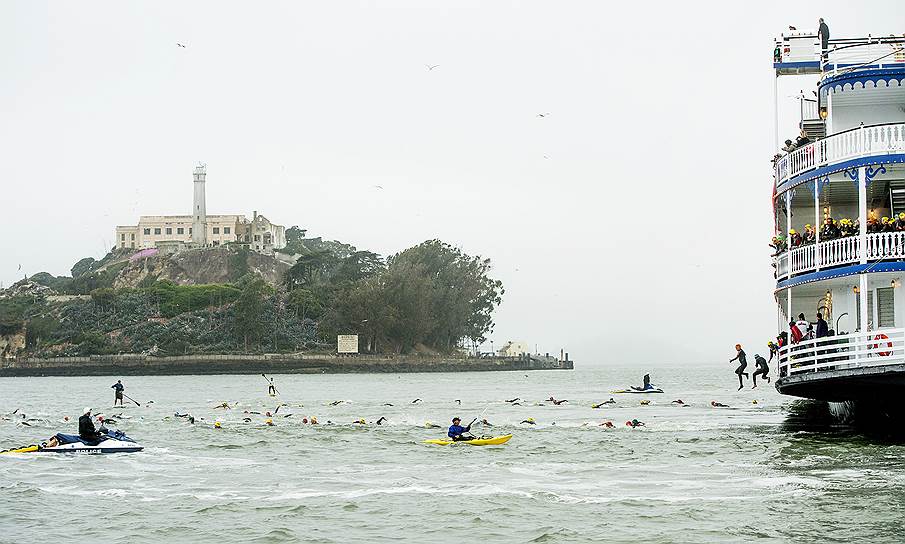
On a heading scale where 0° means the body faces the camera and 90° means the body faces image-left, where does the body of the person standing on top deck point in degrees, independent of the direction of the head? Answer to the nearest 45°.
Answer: approximately 90°

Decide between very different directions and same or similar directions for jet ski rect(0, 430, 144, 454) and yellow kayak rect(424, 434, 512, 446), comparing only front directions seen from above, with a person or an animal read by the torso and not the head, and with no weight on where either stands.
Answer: same or similar directions

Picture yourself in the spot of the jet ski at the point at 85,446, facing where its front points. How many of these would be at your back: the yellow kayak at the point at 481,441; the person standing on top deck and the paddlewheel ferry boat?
0

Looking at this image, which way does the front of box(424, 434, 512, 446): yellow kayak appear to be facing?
to the viewer's right

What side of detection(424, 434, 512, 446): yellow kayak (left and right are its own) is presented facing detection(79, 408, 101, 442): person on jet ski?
back

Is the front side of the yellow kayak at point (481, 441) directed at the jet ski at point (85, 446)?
no

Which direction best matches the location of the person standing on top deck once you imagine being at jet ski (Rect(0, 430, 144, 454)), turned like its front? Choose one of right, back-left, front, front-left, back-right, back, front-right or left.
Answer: front

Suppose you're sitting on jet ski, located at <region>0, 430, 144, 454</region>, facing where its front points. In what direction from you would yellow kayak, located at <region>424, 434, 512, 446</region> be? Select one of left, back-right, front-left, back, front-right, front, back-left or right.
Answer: front

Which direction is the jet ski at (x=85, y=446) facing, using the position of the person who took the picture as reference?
facing to the right of the viewer
